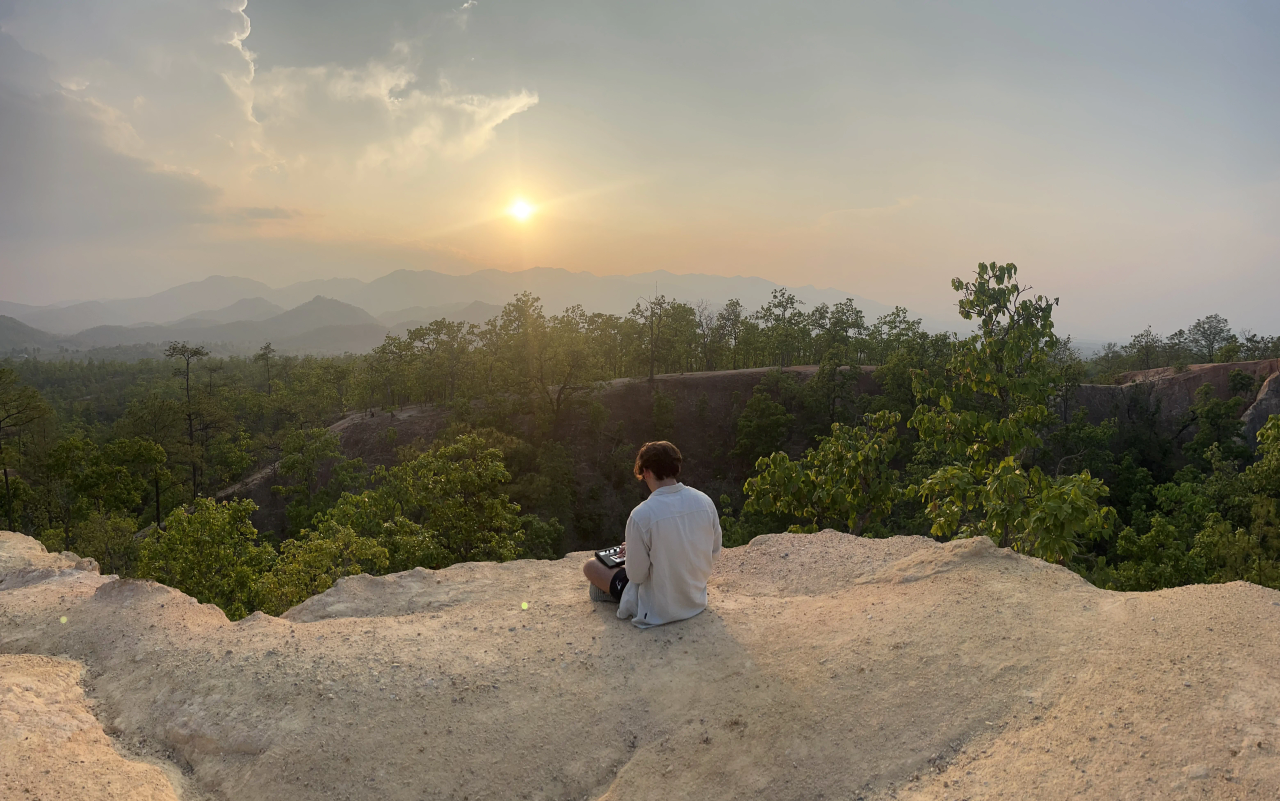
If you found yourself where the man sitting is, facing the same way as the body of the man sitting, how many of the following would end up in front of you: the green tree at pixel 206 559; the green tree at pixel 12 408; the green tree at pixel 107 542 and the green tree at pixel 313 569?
4

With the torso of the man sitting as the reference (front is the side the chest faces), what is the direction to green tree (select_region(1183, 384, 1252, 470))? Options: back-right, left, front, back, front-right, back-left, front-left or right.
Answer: right

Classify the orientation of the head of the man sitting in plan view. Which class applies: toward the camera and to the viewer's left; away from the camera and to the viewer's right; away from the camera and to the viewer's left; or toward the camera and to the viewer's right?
away from the camera and to the viewer's left

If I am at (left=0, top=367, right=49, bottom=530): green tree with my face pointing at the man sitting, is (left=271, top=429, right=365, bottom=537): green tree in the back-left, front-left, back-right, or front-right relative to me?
front-left

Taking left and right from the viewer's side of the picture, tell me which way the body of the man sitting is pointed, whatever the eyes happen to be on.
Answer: facing away from the viewer and to the left of the viewer

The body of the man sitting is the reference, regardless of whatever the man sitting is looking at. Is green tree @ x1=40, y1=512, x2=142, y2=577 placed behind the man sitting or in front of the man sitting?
in front

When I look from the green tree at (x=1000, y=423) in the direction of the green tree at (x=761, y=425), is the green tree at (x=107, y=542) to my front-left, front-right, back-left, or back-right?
front-left

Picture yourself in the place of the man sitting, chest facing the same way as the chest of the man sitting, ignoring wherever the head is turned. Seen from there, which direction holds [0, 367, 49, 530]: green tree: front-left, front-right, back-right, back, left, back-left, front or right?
front

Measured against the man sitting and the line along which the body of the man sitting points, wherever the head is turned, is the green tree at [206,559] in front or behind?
in front
